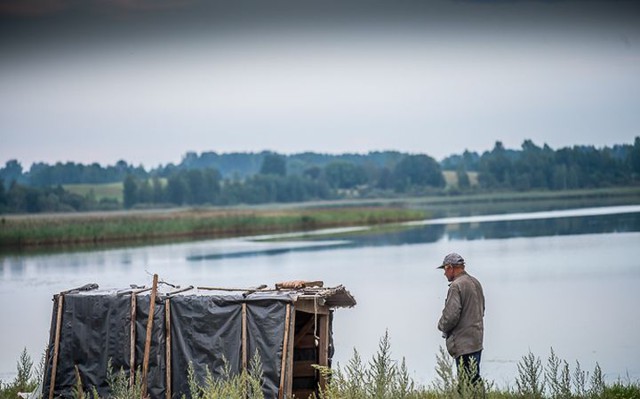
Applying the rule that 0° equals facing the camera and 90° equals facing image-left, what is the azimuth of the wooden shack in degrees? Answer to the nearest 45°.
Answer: approximately 270°

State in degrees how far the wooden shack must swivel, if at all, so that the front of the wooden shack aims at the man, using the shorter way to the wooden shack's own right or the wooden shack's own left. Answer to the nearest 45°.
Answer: approximately 45° to the wooden shack's own right

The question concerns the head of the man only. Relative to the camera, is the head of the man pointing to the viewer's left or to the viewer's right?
to the viewer's left
